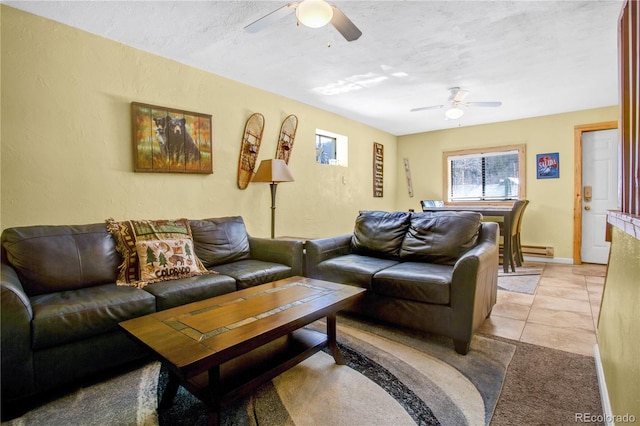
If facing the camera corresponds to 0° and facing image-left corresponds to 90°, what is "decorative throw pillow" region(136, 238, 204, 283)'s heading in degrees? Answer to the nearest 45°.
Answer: approximately 315°

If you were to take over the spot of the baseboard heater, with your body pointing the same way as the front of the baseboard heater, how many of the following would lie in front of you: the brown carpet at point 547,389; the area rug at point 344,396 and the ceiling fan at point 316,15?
3

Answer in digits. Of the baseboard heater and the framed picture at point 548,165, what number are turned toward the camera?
2

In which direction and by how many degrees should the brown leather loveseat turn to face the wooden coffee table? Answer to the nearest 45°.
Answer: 0° — it already faces it

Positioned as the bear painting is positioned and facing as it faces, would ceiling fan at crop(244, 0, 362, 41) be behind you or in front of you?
in front

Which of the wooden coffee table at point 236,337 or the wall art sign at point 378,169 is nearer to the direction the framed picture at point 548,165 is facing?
the wooden coffee table

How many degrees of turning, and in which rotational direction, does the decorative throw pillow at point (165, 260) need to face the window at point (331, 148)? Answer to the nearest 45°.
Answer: approximately 90° to its left

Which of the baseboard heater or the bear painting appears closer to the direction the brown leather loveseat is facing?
the bear painting

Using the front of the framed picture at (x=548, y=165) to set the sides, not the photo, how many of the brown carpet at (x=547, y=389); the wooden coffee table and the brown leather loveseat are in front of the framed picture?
3

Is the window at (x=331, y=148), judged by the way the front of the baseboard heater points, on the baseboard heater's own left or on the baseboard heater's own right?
on the baseboard heater's own right

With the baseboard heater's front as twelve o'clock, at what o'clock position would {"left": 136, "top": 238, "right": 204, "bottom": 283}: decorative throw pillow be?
The decorative throw pillow is roughly at 1 o'clock from the baseboard heater.

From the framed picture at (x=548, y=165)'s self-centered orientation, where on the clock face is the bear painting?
The bear painting is roughly at 1 o'clock from the framed picture.

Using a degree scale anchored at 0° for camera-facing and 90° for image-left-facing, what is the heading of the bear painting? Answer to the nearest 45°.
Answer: approximately 315°

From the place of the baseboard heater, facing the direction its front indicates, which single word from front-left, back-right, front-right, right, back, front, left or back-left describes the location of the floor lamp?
front-right
